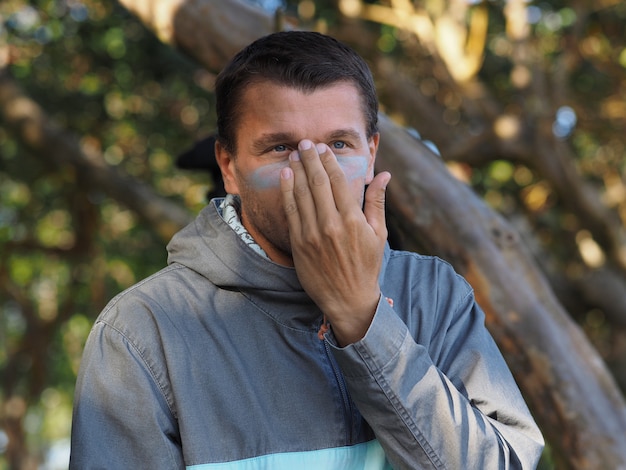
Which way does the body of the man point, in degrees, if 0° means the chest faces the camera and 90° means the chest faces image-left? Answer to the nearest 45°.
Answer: approximately 315°
